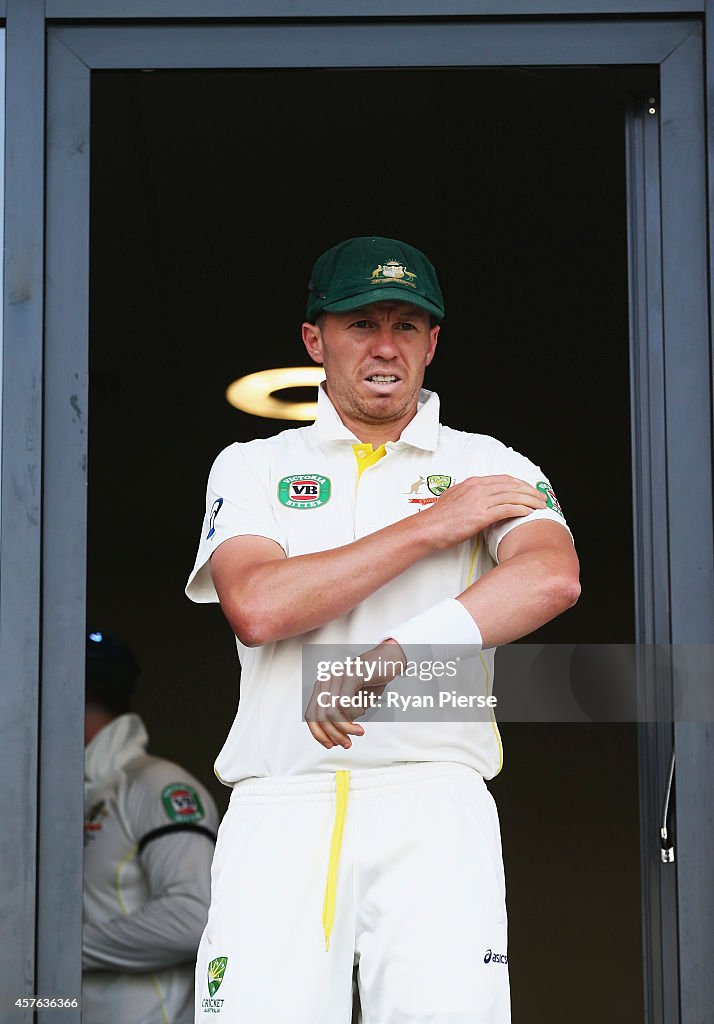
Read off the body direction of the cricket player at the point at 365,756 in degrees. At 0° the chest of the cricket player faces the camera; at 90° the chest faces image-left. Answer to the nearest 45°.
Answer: approximately 0°

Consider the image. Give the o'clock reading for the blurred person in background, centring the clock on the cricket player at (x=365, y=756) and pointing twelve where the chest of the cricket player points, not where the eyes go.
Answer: The blurred person in background is roughly at 5 o'clock from the cricket player.

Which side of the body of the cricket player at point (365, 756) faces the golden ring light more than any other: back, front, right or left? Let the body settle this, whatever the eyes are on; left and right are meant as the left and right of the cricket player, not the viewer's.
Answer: back

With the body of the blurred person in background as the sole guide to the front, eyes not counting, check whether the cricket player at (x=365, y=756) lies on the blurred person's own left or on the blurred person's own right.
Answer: on the blurred person's own left
